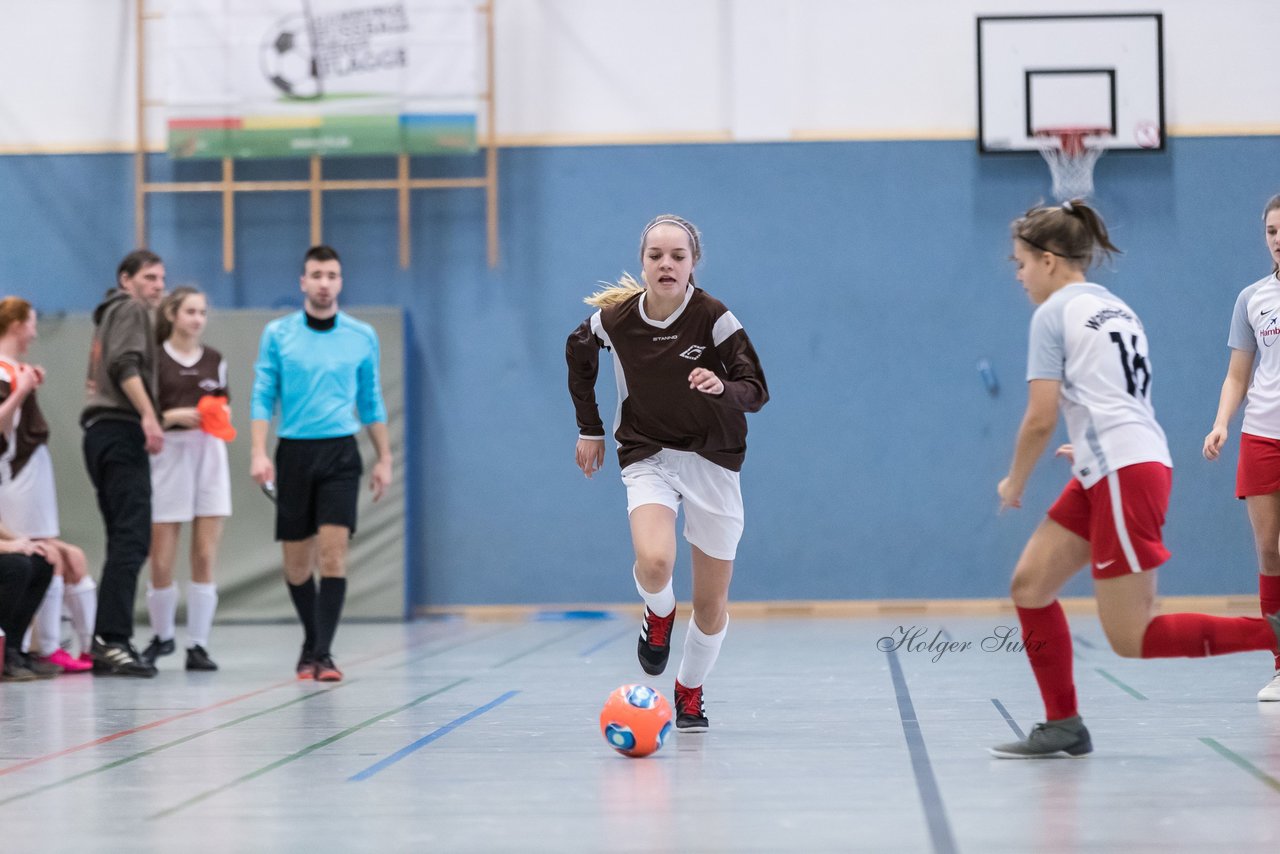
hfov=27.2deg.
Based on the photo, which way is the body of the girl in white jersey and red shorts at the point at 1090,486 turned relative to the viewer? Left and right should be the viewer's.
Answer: facing to the left of the viewer

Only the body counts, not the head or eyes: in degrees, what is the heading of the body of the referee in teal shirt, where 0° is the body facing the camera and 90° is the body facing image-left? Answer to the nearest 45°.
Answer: approximately 0°

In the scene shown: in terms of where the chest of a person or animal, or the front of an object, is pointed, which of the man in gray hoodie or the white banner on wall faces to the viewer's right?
the man in gray hoodie

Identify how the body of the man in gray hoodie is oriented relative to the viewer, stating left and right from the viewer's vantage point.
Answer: facing to the right of the viewer

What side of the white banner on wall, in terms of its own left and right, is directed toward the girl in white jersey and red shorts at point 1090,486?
front

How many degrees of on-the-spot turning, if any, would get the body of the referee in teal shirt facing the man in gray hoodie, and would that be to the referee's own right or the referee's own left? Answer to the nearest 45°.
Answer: approximately 135° to the referee's own right

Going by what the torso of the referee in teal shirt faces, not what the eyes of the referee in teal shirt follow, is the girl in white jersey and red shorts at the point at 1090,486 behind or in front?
in front

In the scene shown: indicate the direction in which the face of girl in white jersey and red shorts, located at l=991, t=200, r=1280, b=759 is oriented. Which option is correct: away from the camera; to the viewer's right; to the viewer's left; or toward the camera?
to the viewer's left
